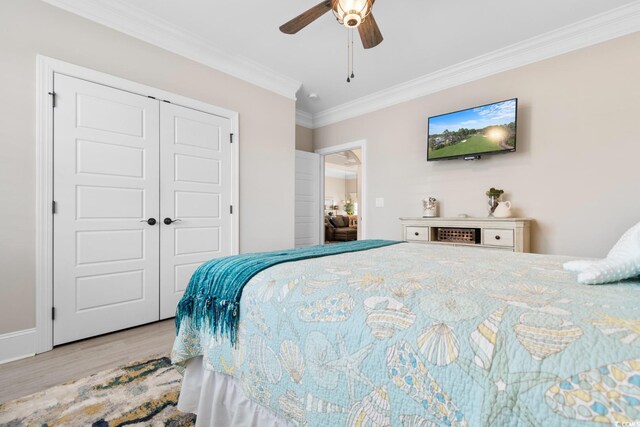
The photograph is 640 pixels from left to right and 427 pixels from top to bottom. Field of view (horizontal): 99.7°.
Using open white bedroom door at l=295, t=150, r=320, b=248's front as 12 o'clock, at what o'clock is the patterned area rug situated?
The patterned area rug is roughly at 2 o'clock from the open white bedroom door.

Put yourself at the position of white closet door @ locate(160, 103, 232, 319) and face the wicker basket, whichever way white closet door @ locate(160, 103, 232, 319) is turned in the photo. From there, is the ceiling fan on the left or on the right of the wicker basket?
right

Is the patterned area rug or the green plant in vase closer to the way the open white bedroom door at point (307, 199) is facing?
the patterned area rug
